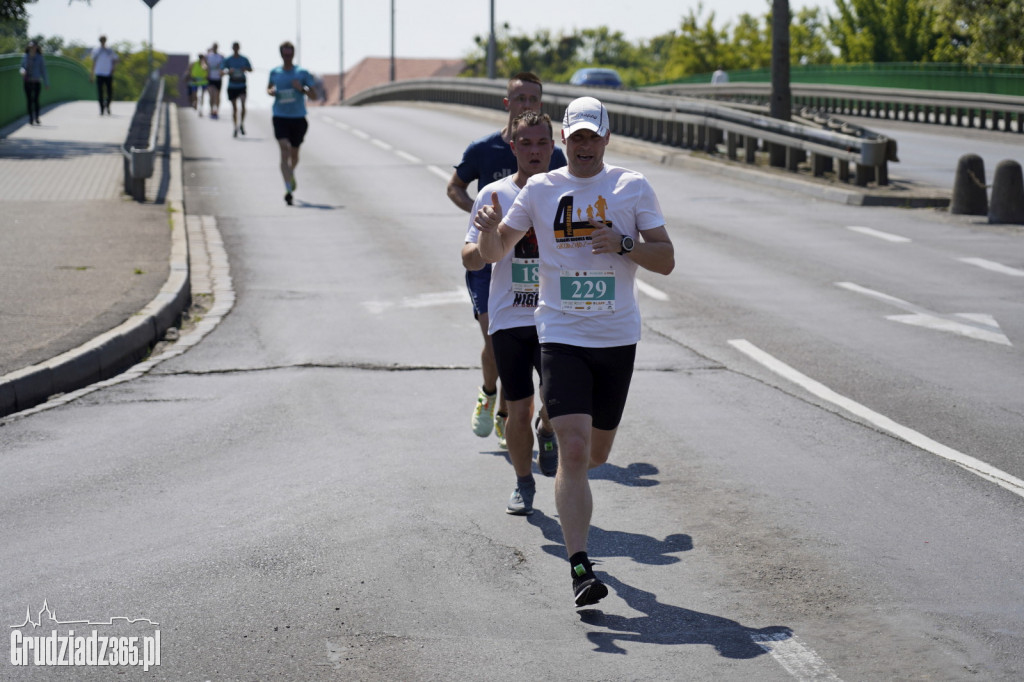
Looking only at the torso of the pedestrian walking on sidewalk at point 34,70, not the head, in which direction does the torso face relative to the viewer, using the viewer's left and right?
facing the viewer

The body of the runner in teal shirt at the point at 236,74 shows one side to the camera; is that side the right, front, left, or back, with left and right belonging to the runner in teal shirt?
front

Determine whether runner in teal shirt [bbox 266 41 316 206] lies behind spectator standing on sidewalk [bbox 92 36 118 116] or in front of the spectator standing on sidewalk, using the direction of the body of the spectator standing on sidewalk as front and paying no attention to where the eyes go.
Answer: in front

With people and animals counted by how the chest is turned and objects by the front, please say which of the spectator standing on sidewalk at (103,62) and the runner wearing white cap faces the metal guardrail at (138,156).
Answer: the spectator standing on sidewalk

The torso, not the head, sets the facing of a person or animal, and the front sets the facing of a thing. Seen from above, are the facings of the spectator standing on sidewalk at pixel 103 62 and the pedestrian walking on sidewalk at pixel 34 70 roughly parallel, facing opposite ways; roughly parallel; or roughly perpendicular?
roughly parallel

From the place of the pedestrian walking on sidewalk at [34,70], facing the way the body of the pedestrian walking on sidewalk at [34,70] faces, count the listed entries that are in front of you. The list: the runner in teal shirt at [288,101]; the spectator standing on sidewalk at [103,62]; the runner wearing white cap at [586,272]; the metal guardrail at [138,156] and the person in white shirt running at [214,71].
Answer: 3

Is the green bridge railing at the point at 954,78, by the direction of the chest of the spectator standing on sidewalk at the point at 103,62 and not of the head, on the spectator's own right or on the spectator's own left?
on the spectator's own left

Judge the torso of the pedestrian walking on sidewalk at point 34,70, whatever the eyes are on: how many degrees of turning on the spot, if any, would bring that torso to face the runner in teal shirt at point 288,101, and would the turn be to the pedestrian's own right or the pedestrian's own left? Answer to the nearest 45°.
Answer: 0° — they already face them

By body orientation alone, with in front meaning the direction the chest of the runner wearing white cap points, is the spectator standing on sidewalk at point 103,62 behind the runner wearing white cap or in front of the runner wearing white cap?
behind

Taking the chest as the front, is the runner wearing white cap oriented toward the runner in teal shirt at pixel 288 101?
no

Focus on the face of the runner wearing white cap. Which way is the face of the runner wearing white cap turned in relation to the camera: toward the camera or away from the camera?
toward the camera

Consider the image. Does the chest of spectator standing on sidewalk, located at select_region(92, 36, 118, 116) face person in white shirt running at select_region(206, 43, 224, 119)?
no

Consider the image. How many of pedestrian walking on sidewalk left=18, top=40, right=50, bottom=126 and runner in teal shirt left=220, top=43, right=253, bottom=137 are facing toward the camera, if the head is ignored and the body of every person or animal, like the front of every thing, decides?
2

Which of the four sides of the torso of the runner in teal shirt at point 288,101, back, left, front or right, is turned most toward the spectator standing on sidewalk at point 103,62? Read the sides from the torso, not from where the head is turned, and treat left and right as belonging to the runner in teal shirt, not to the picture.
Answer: back

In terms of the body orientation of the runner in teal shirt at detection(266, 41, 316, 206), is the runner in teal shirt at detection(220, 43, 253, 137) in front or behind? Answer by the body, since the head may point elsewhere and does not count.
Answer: behind

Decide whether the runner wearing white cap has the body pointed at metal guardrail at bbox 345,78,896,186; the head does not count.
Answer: no

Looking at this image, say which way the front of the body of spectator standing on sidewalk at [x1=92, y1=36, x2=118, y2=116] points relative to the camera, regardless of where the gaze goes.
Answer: toward the camera

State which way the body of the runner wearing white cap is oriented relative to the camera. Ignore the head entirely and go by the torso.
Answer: toward the camera
